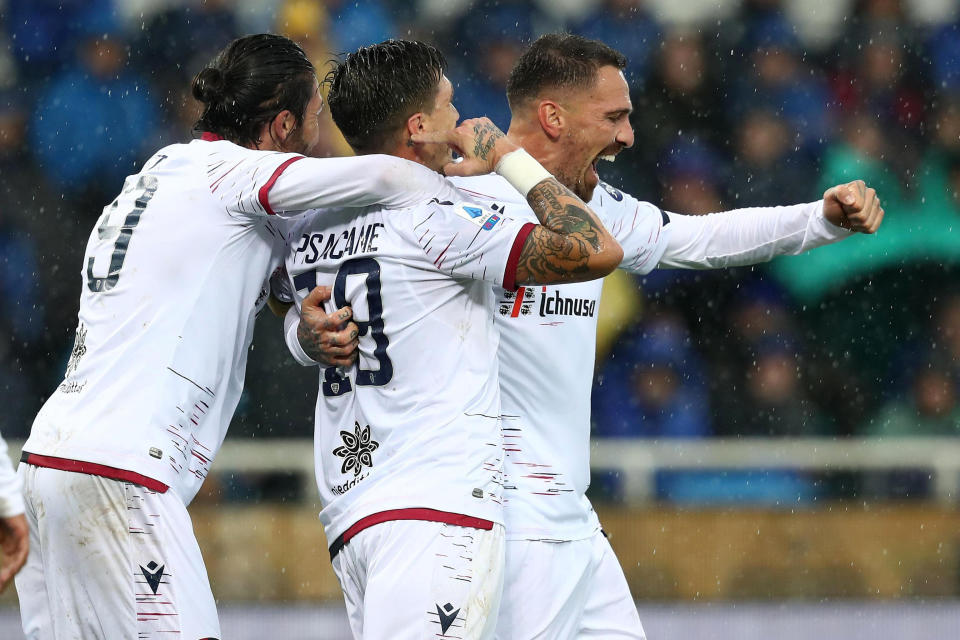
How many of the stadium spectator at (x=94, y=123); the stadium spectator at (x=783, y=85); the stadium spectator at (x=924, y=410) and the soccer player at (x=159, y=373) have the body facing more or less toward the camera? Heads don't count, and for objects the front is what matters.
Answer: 3

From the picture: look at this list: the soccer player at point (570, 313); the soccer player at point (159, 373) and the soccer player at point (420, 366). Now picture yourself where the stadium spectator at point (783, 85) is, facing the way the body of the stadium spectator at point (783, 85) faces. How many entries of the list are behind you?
0

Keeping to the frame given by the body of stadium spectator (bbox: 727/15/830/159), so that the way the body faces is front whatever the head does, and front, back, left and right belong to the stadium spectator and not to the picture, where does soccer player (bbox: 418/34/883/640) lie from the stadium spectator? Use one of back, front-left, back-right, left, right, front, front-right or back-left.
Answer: front

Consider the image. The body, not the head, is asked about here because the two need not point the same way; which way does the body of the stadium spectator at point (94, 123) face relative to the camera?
toward the camera

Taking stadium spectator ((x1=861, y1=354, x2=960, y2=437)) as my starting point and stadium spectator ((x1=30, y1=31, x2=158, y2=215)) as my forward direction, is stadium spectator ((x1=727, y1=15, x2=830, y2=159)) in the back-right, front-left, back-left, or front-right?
front-right

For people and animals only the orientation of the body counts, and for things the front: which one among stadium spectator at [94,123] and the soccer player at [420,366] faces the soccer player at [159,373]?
the stadium spectator

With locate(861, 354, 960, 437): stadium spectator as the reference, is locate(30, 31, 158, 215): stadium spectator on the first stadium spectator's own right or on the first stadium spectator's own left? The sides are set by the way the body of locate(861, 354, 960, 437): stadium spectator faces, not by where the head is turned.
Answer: on the first stadium spectator's own right

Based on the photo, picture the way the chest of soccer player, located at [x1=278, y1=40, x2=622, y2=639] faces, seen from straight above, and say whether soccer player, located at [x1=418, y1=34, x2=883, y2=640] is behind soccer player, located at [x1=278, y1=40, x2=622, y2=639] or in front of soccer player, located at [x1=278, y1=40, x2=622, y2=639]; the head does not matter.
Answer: in front

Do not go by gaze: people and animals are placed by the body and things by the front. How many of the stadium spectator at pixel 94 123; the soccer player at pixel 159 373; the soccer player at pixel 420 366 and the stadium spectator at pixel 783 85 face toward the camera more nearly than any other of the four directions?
2

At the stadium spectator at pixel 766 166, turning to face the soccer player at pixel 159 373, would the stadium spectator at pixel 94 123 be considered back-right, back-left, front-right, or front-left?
front-right

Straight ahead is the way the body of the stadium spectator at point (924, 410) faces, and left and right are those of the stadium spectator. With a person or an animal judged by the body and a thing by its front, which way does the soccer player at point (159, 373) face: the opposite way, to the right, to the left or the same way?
the opposite way

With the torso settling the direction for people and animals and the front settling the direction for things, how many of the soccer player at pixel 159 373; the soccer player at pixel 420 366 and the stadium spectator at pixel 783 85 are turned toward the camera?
1

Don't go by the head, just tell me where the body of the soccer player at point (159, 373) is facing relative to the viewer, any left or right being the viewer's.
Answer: facing away from the viewer and to the right of the viewer

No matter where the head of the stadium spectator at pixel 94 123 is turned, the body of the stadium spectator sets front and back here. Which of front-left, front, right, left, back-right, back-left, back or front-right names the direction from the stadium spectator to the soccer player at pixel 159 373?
front

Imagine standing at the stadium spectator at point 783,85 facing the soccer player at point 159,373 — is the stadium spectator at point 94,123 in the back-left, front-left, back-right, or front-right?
front-right

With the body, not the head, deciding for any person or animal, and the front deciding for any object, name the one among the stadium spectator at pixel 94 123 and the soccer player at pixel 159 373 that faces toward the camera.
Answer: the stadium spectator

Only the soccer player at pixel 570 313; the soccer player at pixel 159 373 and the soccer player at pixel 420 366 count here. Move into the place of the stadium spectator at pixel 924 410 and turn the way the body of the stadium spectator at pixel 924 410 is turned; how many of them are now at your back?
0

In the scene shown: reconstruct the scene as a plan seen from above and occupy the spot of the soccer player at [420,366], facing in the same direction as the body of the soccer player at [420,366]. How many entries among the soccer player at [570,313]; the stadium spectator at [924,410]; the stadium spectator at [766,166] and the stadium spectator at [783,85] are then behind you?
0
